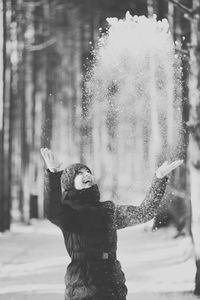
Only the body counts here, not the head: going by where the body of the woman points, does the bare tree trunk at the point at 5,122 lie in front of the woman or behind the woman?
behind

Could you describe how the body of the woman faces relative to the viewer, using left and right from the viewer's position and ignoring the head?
facing the viewer and to the right of the viewer

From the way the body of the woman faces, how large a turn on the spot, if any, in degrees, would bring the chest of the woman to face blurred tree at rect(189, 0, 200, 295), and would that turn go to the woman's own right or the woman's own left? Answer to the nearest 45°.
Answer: approximately 135° to the woman's own left

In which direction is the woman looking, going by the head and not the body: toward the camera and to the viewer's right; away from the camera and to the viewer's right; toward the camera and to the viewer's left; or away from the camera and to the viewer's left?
toward the camera and to the viewer's right
